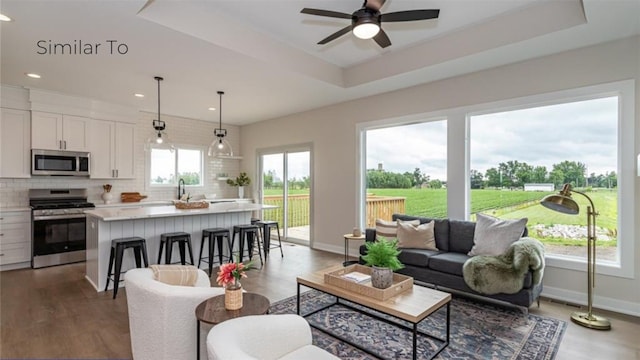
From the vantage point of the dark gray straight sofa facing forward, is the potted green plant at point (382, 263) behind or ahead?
ahead

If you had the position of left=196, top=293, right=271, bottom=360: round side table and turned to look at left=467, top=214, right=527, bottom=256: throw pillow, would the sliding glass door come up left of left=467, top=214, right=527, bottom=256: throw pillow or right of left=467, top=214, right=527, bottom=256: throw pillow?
left

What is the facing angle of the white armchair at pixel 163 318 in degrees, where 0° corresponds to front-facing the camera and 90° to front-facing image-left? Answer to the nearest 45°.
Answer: approximately 225°

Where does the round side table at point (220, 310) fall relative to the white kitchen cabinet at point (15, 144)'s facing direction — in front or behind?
in front

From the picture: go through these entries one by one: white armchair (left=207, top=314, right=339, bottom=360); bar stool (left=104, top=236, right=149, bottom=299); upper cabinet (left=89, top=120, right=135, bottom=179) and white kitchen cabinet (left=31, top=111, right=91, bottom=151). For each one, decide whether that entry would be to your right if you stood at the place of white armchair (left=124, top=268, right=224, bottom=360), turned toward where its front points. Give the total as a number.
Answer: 1

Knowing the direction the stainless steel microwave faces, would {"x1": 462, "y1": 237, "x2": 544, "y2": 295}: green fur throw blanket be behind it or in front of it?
in front

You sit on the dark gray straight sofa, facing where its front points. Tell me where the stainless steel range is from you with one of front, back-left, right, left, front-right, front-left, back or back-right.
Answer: front-right

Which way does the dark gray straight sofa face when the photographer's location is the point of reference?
facing the viewer and to the left of the viewer

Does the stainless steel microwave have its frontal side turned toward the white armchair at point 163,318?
yes

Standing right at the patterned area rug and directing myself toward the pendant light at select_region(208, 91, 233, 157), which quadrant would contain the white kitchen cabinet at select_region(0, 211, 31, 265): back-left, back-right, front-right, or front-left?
front-left

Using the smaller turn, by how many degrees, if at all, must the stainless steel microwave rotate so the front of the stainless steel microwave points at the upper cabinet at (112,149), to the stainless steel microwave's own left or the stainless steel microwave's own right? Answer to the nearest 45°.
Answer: approximately 90° to the stainless steel microwave's own left

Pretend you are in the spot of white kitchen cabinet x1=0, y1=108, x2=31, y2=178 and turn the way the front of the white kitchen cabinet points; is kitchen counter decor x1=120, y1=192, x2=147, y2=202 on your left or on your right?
on your left

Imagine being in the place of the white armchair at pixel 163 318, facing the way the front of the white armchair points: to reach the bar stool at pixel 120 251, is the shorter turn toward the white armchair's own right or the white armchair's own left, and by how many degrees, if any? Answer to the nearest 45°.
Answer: approximately 45° to the white armchair's own left

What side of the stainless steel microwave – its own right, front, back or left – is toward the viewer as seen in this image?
front

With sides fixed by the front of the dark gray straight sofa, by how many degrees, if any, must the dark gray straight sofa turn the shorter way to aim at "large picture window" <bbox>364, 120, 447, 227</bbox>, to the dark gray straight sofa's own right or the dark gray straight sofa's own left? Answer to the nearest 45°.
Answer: approximately 90° to the dark gray straight sofa's own right

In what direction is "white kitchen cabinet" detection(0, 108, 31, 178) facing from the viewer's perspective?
toward the camera

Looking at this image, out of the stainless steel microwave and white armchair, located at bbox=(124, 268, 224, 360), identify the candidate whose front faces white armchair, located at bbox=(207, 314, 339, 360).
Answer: the stainless steel microwave

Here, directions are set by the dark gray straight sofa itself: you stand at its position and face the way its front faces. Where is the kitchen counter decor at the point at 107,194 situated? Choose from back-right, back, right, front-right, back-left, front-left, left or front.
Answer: front-right

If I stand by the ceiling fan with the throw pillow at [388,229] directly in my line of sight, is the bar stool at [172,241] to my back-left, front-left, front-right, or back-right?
front-left
